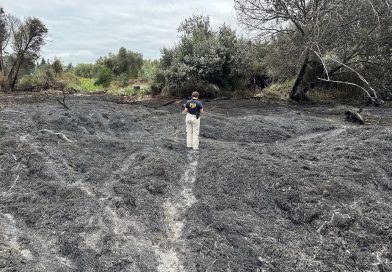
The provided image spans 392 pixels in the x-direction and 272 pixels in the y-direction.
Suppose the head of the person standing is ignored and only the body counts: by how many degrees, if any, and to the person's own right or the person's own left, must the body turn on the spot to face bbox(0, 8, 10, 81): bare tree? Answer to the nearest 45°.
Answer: approximately 45° to the person's own left

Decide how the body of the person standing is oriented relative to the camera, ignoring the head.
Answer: away from the camera

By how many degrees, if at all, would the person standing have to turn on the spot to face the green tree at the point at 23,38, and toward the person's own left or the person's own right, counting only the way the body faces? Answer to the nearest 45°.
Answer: approximately 45° to the person's own left

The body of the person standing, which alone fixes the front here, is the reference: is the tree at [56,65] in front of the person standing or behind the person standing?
in front
